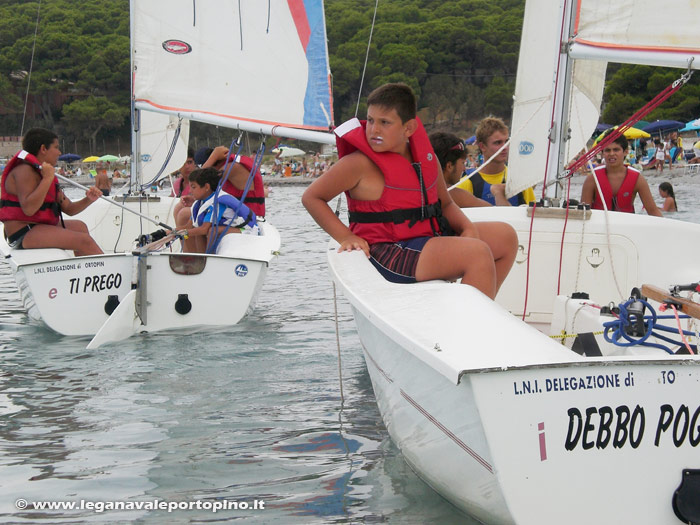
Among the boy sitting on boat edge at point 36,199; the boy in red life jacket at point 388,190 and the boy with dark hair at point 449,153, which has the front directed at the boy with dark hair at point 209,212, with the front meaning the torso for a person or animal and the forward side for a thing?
the boy sitting on boat edge

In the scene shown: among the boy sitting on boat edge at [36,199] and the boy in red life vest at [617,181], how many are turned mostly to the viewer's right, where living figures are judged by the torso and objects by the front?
1

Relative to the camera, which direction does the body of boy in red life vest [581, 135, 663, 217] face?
toward the camera

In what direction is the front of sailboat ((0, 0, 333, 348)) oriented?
away from the camera

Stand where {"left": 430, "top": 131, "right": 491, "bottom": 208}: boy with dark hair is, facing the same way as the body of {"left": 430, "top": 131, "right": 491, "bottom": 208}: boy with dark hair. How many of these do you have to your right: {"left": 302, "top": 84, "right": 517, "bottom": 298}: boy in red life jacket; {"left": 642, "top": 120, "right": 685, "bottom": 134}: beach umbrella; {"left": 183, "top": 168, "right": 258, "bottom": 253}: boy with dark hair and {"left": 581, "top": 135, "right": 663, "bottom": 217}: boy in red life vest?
1

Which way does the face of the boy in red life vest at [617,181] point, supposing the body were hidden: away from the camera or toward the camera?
toward the camera

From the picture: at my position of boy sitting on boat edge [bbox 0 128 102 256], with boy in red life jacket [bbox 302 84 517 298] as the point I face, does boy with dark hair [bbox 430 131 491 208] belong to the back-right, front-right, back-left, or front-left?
front-left

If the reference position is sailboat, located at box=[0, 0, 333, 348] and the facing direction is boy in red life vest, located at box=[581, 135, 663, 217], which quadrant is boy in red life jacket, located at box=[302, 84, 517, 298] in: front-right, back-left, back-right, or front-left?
front-right

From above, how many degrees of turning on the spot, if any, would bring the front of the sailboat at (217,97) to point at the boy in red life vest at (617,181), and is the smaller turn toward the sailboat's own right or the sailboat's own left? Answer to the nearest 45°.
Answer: approximately 135° to the sailboat's own right

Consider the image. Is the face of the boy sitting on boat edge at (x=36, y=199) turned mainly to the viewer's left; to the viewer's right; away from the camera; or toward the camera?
to the viewer's right

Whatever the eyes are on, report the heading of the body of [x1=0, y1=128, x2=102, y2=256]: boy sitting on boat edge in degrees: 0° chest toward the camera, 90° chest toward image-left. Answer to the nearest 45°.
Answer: approximately 270°

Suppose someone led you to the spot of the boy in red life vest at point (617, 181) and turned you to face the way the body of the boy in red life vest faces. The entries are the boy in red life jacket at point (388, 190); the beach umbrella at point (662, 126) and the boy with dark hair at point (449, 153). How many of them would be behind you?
1

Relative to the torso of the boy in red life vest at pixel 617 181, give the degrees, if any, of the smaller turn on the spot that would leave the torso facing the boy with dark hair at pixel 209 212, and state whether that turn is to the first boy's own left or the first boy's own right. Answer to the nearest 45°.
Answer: approximately 90° to the first boy's own right
